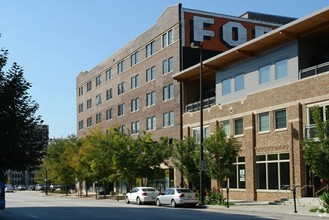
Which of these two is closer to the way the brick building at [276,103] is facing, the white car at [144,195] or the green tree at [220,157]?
the green tree

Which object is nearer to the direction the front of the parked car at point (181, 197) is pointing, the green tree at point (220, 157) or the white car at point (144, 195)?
the white car

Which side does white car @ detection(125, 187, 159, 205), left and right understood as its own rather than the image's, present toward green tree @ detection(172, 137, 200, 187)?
back

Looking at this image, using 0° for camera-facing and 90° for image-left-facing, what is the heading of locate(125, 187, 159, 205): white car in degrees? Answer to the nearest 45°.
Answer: approximately 135°

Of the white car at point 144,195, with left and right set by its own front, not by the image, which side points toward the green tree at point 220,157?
back

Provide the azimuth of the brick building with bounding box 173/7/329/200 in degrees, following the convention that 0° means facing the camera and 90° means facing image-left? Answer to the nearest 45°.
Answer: approximately 45°

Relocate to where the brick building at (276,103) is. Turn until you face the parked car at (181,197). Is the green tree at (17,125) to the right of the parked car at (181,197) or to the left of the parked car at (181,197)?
left

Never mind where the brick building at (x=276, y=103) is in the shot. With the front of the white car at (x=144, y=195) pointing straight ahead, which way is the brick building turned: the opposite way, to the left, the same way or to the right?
to the left
